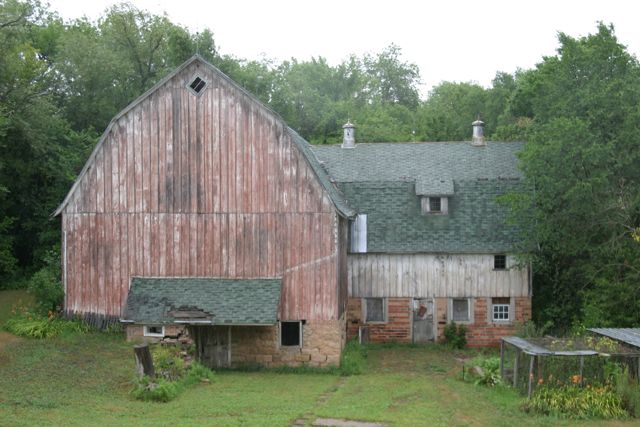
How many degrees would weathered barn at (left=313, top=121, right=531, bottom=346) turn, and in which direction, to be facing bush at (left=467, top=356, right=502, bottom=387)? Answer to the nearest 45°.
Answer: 0° — it already faces it

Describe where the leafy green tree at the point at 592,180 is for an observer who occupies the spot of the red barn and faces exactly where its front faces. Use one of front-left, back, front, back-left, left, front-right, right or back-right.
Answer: left

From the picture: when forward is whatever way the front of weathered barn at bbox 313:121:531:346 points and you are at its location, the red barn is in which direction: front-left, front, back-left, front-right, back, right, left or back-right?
front-right

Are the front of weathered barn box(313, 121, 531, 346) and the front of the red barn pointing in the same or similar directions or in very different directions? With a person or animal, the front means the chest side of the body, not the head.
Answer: same or similar directions

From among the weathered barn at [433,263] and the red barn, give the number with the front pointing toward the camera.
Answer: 2

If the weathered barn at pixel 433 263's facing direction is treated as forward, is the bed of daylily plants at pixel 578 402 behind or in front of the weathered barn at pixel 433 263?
in front

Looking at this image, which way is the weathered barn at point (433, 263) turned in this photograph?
toward the camera

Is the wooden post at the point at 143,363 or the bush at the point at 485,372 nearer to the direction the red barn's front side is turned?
the wooden post

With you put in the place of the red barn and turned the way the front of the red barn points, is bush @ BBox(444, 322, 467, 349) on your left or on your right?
on your left

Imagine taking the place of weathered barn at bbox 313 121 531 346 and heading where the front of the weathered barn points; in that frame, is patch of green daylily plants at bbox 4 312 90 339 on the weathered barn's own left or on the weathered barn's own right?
on the weathered barn's own right
